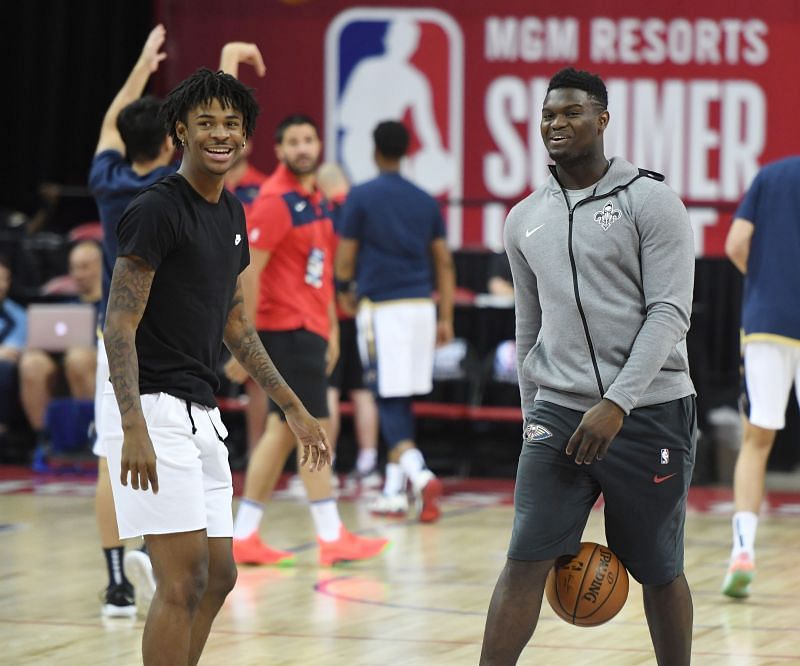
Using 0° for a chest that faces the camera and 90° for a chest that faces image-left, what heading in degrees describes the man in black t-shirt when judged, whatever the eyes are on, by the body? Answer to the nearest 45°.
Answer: approximately 315°

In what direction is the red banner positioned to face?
toward the camera

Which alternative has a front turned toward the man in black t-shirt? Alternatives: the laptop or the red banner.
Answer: the red banner

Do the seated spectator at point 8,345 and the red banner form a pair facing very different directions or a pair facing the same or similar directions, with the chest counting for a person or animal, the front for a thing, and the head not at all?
same or similar directions

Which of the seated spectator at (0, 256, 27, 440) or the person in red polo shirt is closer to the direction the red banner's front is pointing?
the person in red polo shirt

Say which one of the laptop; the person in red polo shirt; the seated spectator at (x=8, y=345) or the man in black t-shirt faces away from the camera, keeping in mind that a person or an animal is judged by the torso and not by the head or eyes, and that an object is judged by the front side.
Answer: the laptop

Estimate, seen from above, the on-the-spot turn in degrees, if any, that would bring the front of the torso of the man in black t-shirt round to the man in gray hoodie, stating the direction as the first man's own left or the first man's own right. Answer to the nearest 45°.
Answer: approximately 45° to the first man's own left

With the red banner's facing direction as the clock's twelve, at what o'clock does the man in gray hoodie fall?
The man in gray hoodie is roughly at 12 o'clock from the red banner.

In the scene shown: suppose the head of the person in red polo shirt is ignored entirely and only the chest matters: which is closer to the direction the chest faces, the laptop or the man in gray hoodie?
the man in gray hoodie

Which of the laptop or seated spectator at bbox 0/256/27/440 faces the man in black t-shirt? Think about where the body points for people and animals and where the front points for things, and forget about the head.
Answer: the seated spectator

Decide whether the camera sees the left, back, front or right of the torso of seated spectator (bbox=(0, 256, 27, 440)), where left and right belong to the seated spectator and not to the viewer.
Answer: front

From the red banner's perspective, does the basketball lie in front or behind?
in front

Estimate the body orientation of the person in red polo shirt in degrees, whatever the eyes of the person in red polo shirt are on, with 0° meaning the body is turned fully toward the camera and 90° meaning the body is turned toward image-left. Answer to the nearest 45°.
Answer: approximately 315°

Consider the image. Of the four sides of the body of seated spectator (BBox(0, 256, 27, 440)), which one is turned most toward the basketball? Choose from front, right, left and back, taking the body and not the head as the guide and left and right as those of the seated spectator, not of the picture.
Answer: front

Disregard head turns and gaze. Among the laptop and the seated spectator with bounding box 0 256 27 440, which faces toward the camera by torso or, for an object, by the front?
the seated spectator

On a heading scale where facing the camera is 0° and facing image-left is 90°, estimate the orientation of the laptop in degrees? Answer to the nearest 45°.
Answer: approximately 180°

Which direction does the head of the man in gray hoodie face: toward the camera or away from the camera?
toward the camera
